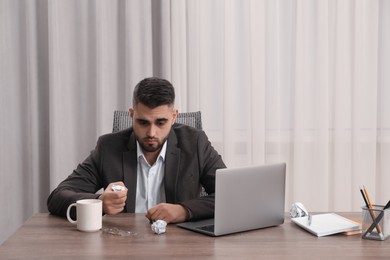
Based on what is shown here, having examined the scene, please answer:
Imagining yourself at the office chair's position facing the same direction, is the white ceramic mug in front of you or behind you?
in front

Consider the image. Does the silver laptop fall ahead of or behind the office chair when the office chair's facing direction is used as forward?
ahead

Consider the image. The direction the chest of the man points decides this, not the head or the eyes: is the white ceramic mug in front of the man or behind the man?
in front

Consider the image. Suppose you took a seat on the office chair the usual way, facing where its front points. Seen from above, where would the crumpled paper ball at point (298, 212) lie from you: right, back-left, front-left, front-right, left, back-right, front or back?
front-left

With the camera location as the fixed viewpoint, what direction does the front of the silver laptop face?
facing away from the viewer and to the left of the viewer

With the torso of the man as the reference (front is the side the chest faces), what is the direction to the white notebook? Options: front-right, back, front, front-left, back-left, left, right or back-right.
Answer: front-left

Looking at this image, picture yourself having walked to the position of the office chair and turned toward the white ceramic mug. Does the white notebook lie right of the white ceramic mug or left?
left

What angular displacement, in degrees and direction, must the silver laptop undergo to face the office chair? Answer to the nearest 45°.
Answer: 0° — it already faces it

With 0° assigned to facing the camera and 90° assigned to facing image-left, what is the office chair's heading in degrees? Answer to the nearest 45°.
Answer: approximately 0°
